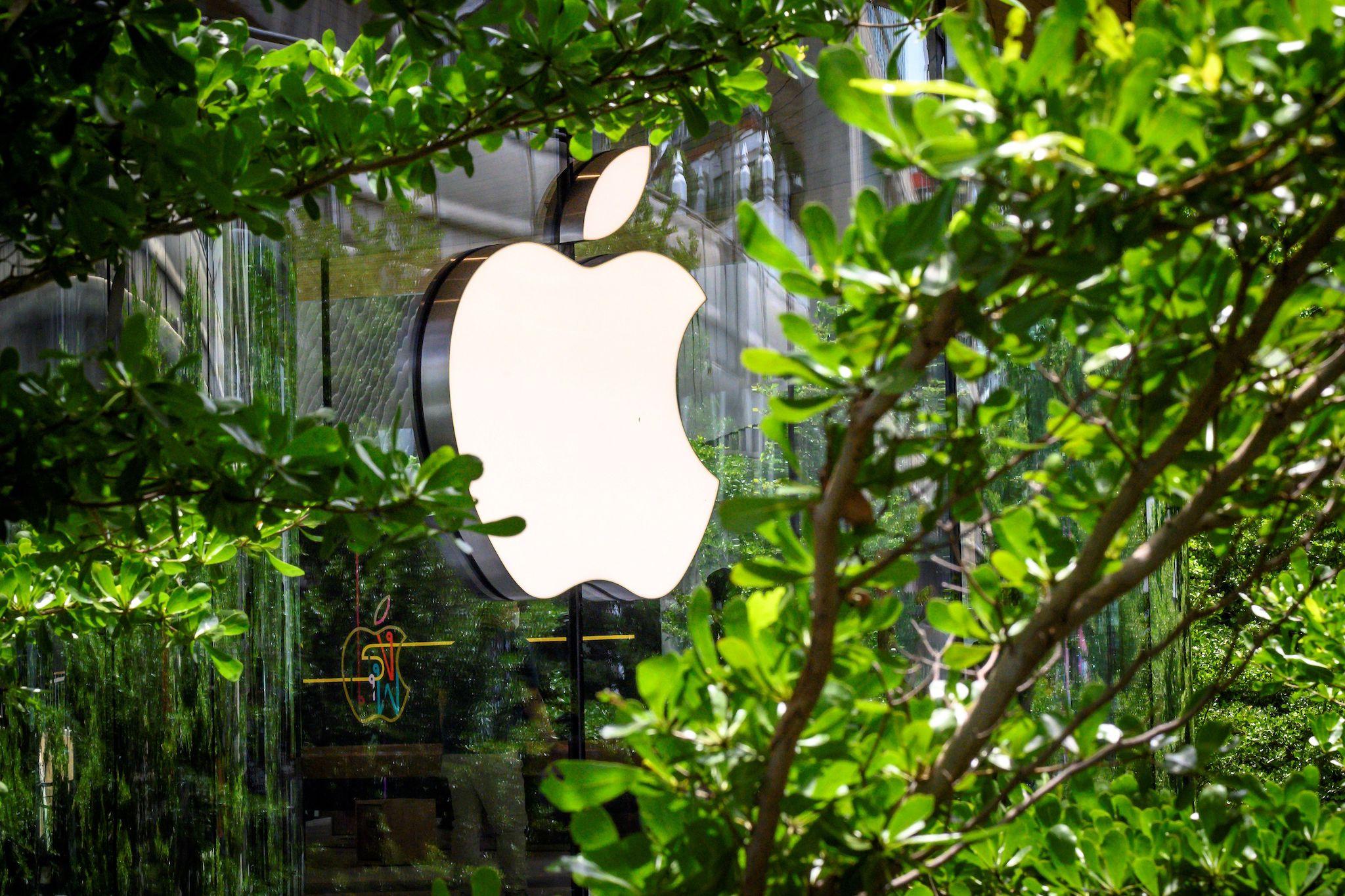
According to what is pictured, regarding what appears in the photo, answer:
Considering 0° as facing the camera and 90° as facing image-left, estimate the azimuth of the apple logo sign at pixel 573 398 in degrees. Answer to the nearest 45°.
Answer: approximately 315°
